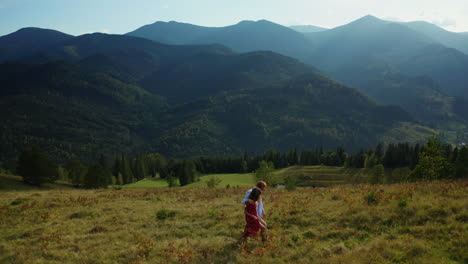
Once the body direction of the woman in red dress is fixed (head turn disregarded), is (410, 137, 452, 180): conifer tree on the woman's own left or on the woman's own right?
on the woman's own left
